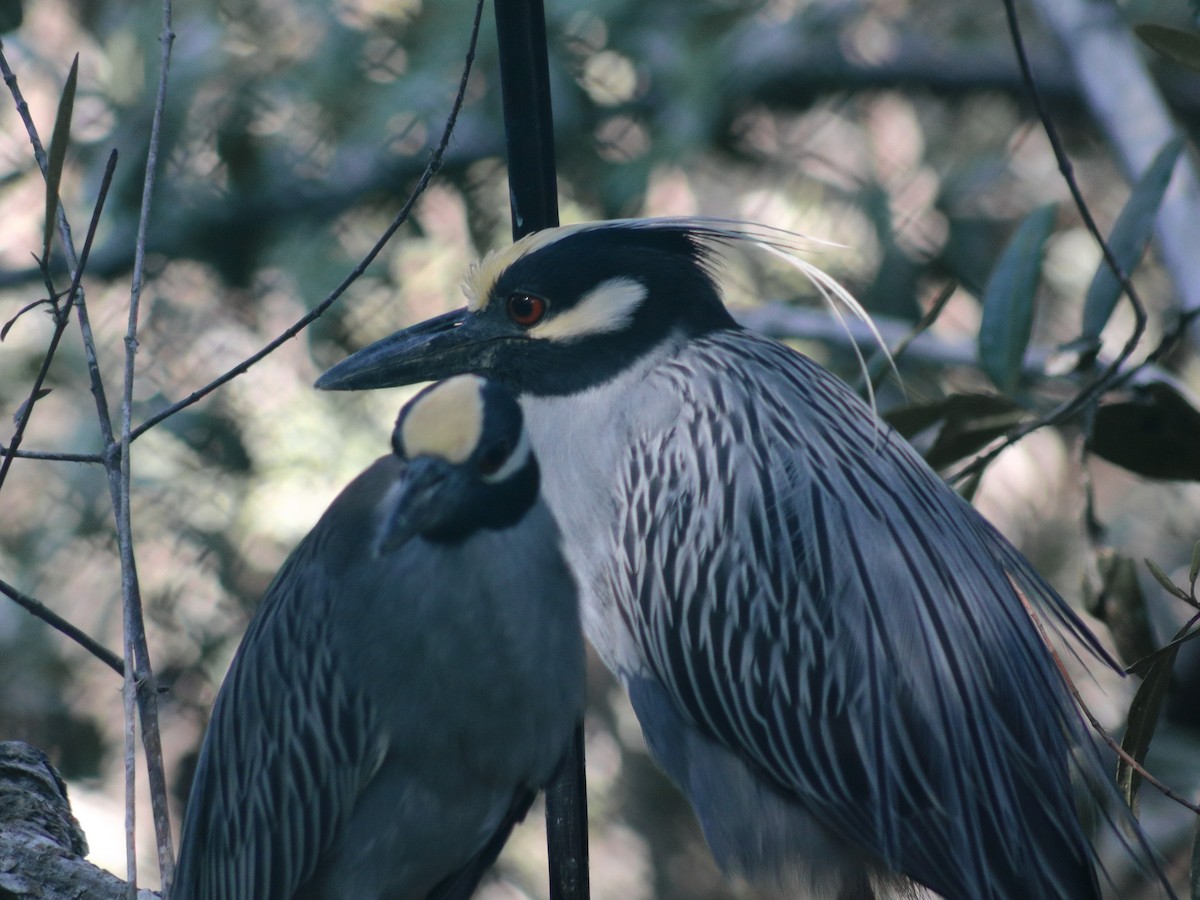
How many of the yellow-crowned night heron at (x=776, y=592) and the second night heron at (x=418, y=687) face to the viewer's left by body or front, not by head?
1

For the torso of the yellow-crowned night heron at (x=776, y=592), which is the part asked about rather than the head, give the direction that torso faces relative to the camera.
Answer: to the viewer's left
